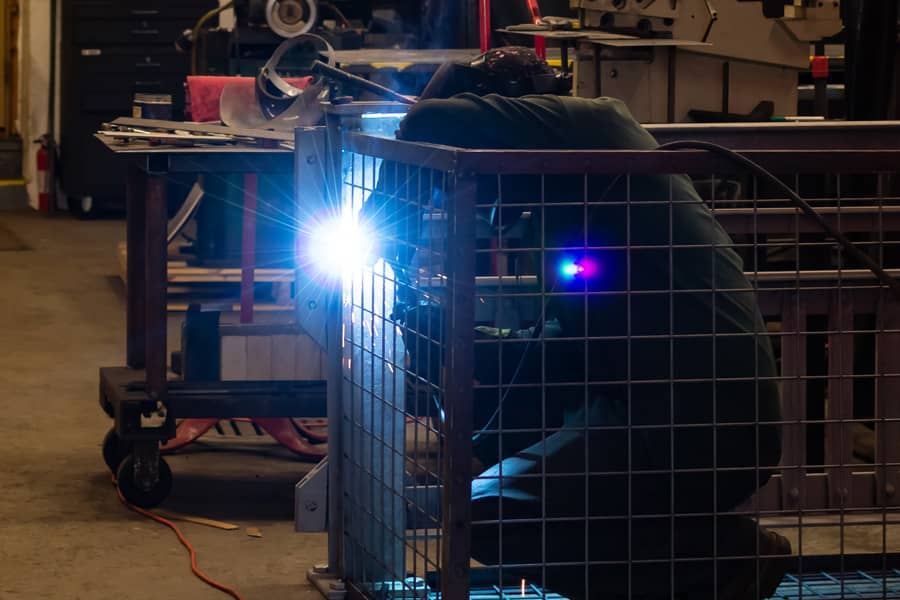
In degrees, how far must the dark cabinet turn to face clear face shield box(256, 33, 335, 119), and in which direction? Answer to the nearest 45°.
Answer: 0° — it already faces it

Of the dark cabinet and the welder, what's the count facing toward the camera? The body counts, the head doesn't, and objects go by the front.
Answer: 1

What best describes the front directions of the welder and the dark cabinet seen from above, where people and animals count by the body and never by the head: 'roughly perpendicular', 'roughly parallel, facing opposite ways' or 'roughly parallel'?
roughly perpendicular

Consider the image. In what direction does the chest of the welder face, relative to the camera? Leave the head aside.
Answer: to the viewer's left

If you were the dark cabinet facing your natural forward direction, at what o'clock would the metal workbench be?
The metal workbench is roughly at 12 o'clock from the dark cabinet.
